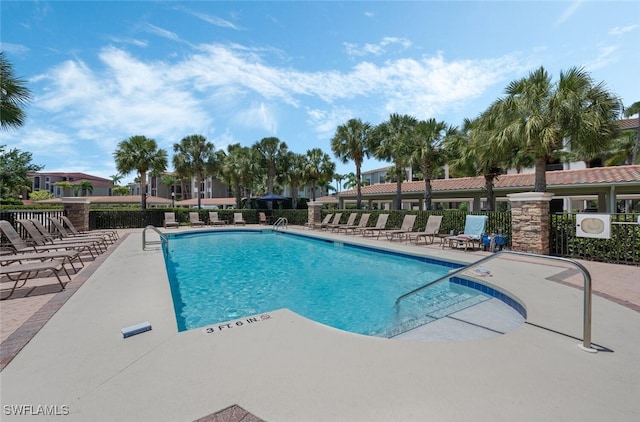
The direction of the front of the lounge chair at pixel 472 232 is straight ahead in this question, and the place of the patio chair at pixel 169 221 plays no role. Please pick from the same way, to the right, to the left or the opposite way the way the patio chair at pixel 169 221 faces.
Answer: to the left

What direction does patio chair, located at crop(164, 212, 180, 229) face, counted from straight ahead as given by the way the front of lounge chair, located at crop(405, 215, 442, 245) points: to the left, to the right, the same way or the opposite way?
to the left

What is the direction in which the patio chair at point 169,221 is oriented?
toward the camera

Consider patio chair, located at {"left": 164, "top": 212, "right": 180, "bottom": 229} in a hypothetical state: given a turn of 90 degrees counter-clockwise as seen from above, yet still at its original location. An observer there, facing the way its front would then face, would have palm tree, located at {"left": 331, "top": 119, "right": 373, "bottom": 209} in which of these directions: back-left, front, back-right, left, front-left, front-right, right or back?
front

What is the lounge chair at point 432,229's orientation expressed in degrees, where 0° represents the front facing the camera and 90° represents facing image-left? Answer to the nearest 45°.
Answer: approximately 45°

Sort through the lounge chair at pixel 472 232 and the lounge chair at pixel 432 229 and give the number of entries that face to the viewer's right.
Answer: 0

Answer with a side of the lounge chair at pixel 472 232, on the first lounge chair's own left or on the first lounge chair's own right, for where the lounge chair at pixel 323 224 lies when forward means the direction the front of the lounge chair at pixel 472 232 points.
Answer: on the first lounge chair's own right

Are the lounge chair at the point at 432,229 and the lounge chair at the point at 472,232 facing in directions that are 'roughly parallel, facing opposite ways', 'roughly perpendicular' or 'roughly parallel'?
roughly parallel

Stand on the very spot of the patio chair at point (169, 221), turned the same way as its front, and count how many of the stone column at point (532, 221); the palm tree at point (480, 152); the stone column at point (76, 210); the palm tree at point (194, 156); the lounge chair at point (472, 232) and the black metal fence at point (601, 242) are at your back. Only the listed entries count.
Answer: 1

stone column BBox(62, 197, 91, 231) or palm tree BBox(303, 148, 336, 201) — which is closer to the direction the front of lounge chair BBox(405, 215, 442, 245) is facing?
the stone column

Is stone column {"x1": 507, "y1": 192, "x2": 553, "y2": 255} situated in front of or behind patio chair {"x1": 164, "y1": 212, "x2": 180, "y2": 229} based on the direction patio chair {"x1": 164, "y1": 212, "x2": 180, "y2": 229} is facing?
in front

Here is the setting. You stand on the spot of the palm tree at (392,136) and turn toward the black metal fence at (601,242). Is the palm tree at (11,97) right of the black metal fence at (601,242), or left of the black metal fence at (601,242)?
right

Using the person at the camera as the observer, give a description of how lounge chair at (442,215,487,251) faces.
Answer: facing the viewer and to the left of the viewer

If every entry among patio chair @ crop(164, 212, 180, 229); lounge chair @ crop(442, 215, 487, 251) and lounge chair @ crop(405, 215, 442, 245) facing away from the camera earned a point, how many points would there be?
0

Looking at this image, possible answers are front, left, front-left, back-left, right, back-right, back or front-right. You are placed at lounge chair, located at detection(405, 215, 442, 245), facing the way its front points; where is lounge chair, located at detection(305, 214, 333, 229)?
right

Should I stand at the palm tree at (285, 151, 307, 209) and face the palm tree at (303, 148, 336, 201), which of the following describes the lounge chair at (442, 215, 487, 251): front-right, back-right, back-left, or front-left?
front-right
